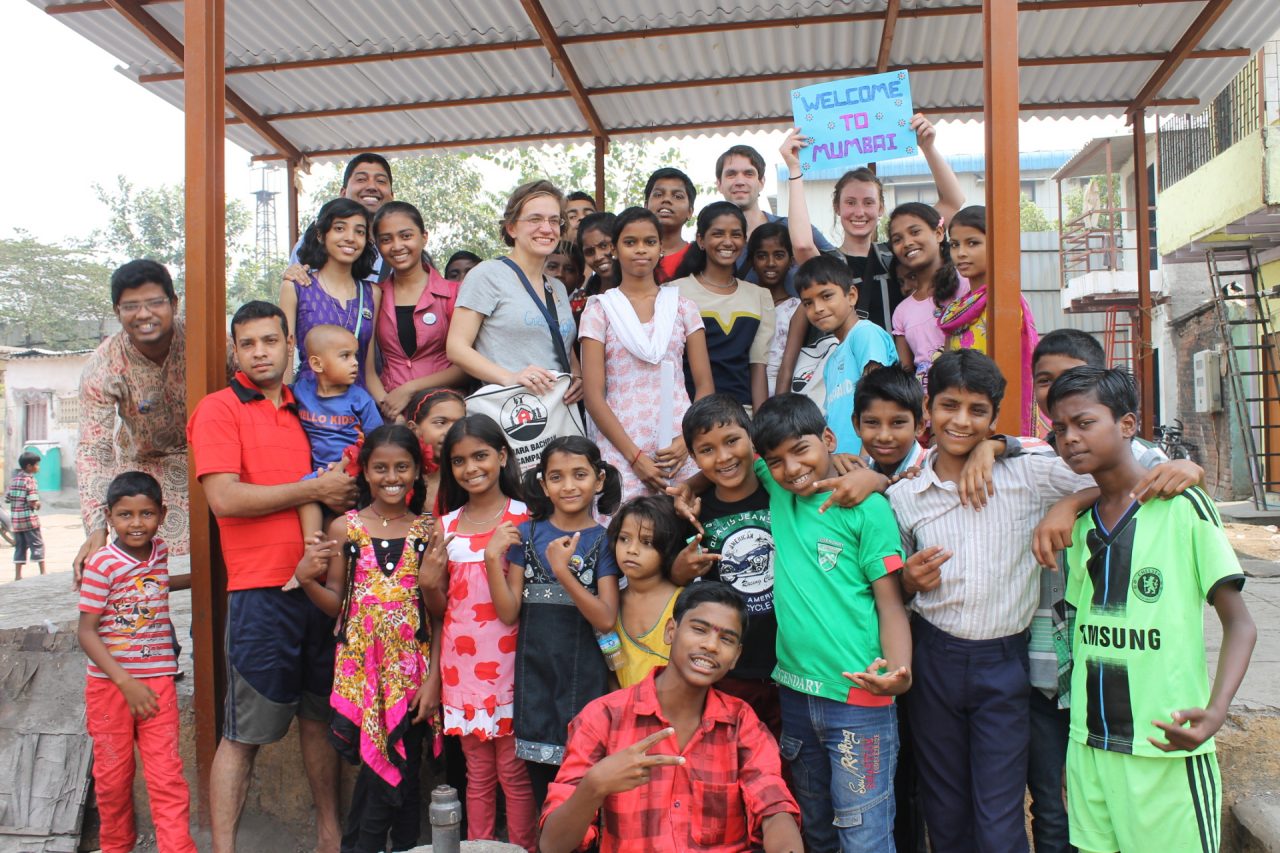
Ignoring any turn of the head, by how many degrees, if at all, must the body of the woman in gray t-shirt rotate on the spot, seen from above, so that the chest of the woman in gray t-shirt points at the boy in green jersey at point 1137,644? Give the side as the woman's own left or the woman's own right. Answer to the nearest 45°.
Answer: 0° — they already face them

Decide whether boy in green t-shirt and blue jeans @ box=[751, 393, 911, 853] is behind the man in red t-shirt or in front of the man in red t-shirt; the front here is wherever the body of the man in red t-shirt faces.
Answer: in front

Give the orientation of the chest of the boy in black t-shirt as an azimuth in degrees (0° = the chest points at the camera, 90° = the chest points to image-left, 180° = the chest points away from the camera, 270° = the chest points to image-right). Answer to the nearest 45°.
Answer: approximately 0°

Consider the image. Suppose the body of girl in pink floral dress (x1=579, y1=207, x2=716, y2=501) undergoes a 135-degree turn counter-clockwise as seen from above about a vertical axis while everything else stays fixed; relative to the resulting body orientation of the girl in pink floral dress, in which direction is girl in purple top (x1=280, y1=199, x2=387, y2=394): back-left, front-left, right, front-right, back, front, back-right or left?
back-left

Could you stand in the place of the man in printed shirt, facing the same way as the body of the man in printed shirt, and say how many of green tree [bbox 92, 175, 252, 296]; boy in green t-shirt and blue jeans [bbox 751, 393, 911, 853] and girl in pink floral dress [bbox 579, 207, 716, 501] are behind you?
1

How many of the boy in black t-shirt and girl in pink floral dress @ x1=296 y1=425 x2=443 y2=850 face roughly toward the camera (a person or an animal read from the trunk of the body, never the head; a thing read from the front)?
2
